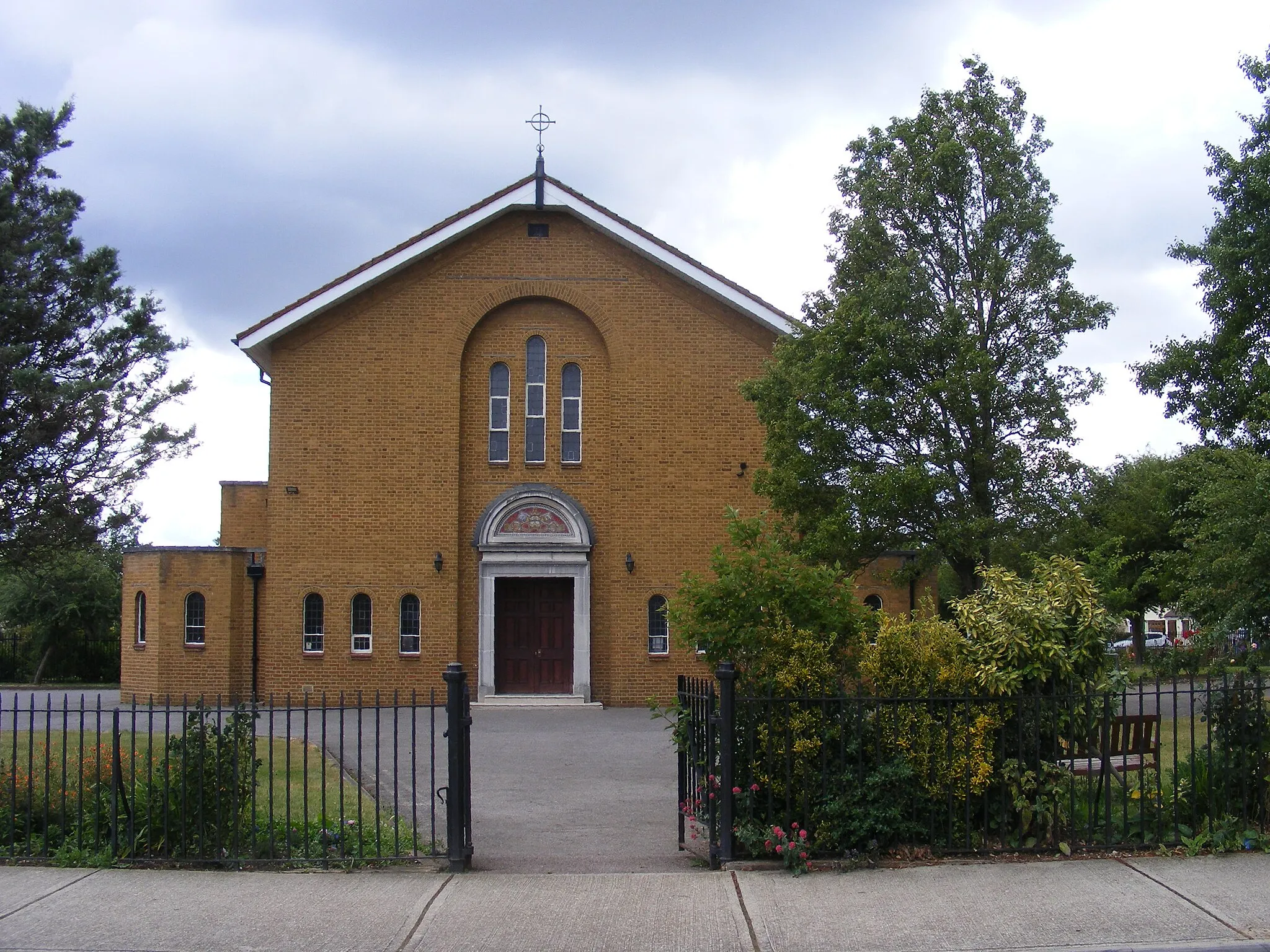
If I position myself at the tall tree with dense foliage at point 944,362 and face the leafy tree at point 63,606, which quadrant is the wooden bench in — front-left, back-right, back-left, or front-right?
back-left

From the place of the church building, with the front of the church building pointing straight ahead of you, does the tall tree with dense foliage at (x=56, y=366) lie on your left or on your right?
on your right

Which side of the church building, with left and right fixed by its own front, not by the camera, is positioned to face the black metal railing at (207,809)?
front

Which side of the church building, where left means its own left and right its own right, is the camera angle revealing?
front

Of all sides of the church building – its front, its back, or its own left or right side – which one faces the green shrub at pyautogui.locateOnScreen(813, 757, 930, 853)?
front
